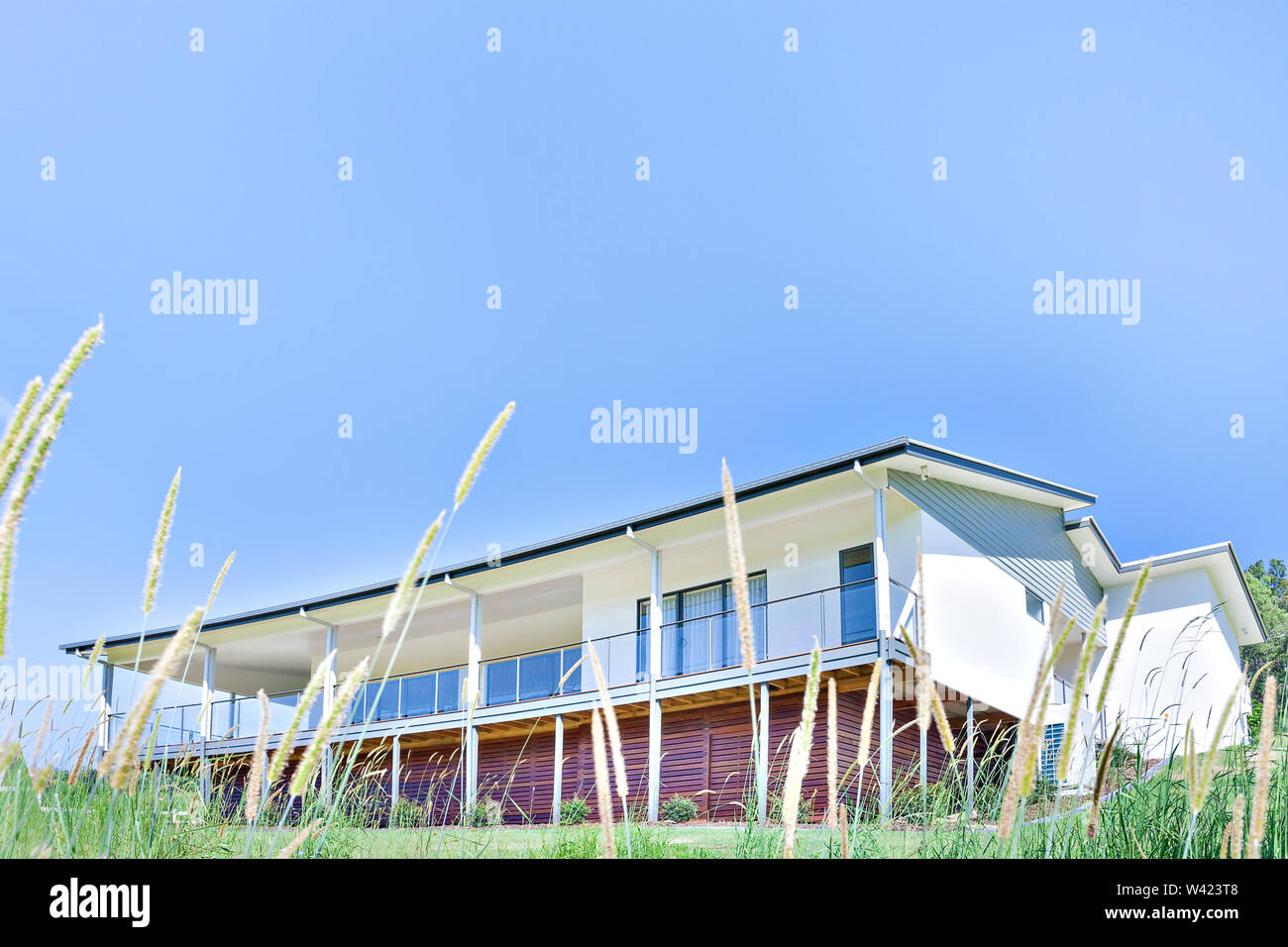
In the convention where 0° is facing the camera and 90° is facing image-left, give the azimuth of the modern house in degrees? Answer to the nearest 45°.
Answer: approximately 45°

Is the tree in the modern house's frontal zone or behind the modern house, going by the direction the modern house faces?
behind
